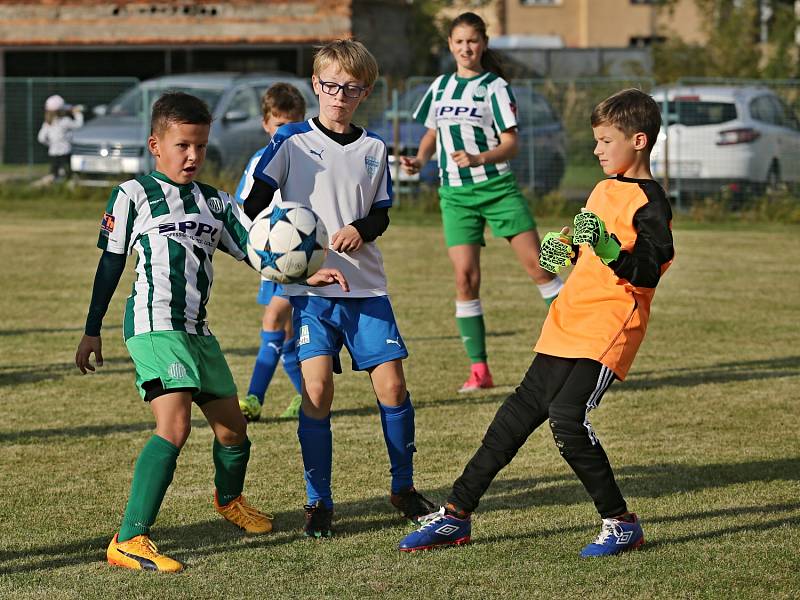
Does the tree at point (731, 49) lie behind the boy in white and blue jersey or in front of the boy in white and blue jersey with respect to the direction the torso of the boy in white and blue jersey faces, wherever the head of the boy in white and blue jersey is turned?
behind

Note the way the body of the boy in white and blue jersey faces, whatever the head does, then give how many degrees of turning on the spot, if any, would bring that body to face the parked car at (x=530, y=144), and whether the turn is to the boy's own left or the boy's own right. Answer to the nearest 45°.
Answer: approximately 180°

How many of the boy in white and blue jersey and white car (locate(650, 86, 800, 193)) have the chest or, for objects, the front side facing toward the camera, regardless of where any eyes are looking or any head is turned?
1

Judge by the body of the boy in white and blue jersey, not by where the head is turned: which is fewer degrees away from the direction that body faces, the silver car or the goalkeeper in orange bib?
the goalkeeper in orange bib

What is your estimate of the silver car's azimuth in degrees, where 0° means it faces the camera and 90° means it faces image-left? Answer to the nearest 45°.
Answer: approximately 45°

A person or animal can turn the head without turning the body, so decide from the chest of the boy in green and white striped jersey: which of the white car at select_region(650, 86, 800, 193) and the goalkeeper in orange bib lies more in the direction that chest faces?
the goalkeeper in orange bib

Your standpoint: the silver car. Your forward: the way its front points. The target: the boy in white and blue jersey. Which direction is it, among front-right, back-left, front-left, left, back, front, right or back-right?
front-left

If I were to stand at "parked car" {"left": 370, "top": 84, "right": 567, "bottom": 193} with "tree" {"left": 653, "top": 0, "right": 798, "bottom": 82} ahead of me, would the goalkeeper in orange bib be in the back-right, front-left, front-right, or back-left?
back-right

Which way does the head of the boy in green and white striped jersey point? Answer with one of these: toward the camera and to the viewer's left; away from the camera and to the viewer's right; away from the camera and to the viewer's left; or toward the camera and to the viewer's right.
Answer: toward the camera and to the viewer's right

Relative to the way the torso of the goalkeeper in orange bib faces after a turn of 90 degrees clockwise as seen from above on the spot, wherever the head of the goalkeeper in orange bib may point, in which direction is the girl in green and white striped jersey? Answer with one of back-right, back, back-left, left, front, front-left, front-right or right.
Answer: front-right
